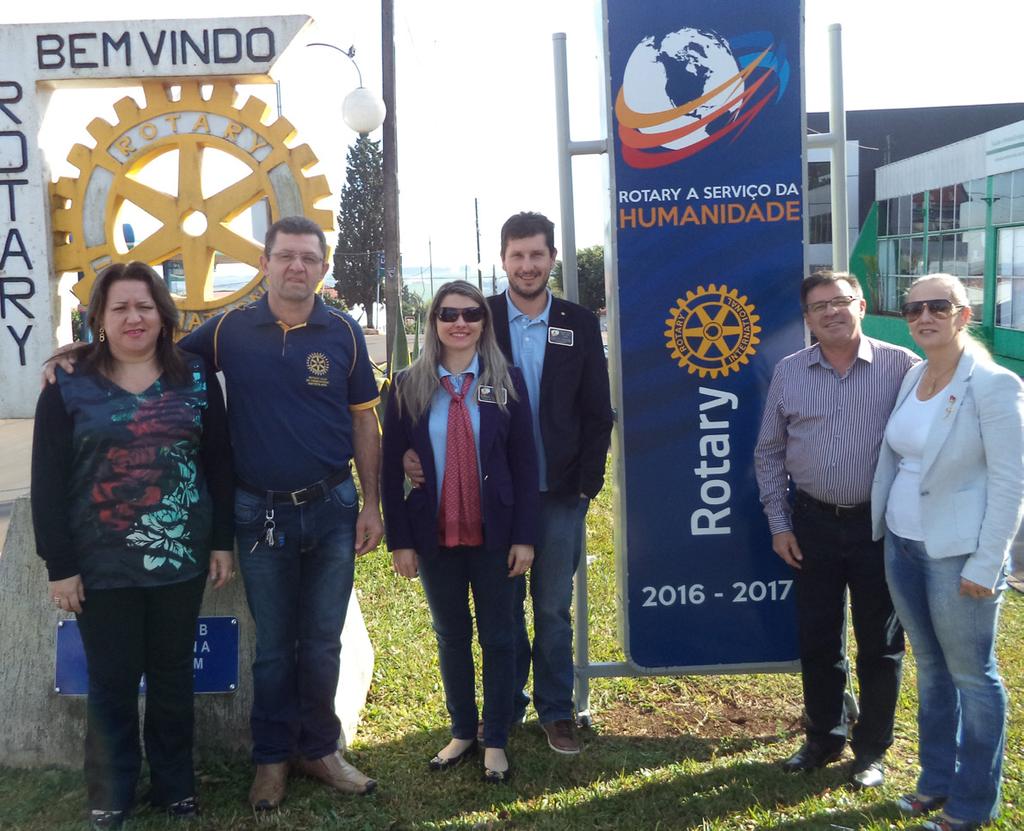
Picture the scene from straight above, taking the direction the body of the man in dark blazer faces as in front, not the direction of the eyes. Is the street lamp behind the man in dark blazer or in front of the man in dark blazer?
behind

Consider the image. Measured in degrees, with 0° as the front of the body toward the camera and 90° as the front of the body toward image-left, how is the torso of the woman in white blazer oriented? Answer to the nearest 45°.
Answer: approximately 45°

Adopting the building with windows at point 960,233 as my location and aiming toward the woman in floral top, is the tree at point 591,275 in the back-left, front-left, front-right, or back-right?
back-right

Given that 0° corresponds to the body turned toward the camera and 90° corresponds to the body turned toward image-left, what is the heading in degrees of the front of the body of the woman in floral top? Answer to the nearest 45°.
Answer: approximately 0°

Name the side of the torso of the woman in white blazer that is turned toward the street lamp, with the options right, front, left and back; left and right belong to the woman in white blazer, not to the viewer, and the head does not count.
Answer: right

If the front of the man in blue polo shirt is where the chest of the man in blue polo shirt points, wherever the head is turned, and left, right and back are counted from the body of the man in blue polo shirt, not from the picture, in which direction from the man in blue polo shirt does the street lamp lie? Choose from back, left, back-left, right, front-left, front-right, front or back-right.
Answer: back

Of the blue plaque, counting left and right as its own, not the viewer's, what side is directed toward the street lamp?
back
